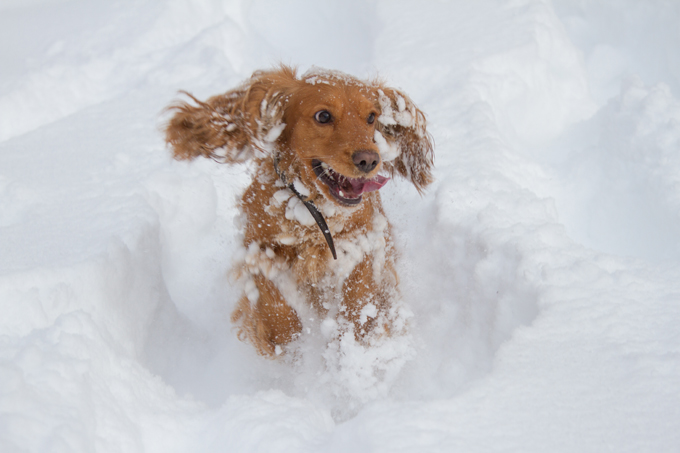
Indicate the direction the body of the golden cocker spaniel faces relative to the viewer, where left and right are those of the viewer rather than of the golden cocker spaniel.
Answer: facing the viewer
